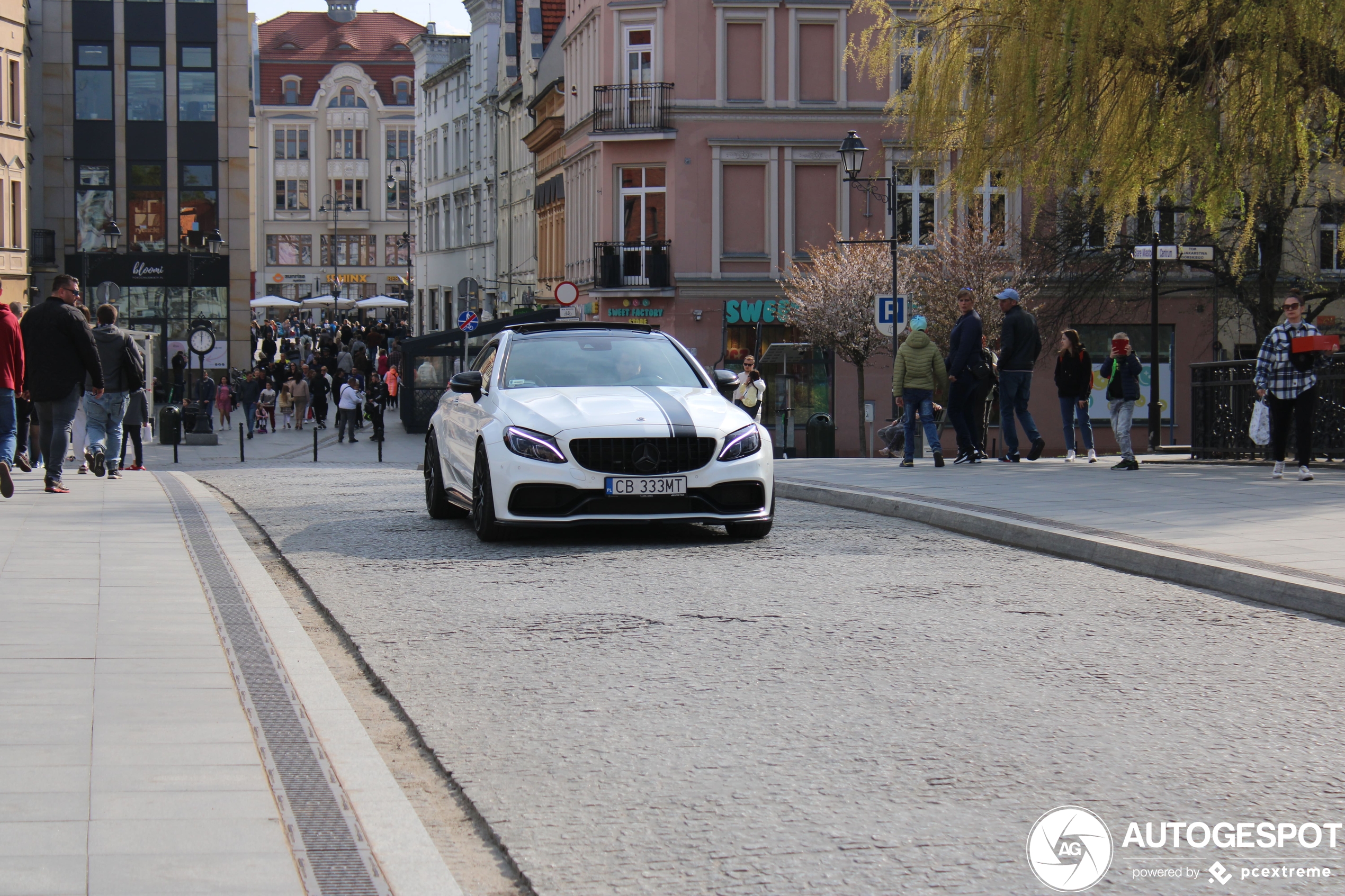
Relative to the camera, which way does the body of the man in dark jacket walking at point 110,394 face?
away from the camera

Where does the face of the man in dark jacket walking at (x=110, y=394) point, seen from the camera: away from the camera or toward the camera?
away from the camera

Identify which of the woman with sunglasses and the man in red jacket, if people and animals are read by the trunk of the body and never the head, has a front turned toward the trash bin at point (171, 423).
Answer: the man in red jacket

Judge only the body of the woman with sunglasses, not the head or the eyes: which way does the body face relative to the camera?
toward the camera

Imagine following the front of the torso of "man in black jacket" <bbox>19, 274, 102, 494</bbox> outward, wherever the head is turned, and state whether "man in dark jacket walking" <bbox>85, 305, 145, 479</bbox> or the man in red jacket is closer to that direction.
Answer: the man in dark jacket walking

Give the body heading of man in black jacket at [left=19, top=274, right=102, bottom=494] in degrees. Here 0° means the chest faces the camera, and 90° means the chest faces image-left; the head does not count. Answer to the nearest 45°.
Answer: approximately 225°

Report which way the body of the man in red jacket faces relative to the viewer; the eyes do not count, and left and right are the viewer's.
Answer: facing away from the viewer

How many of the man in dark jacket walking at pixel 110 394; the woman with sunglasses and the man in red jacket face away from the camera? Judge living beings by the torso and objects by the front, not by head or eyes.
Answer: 2
